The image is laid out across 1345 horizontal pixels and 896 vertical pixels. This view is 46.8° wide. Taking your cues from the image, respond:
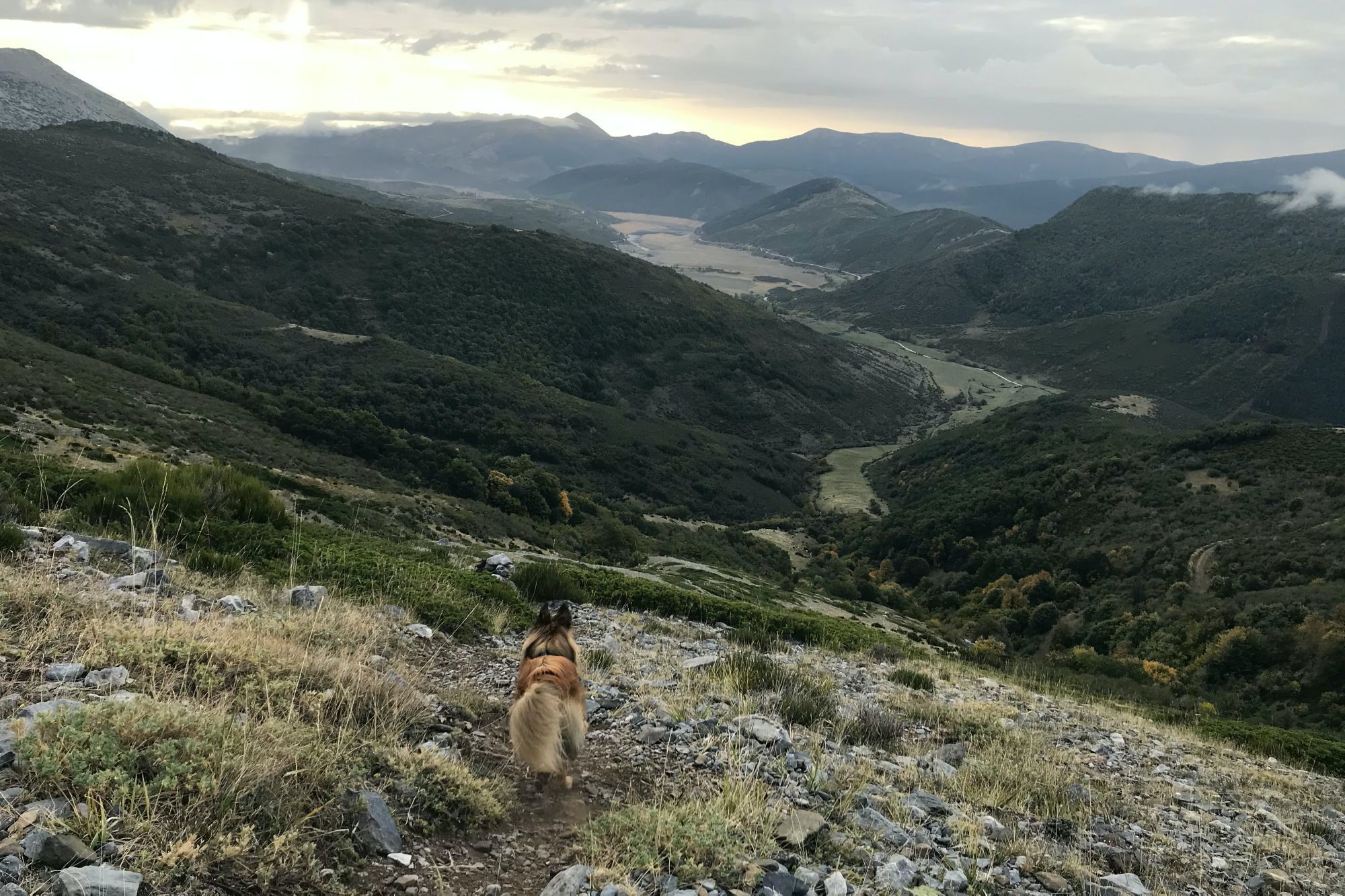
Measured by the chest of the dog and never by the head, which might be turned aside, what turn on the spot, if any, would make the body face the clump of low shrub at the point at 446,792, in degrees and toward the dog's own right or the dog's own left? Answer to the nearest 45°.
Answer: approximately 135° to the dog's own left

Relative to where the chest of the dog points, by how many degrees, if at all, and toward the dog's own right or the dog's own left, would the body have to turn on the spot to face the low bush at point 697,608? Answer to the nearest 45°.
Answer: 0° — it already faces it

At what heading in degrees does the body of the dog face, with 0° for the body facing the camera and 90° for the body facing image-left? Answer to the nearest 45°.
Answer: approximately 180°

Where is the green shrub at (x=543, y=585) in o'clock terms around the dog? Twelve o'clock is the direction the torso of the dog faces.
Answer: The green shrub is roughly at 12 o'clock from the dog.
